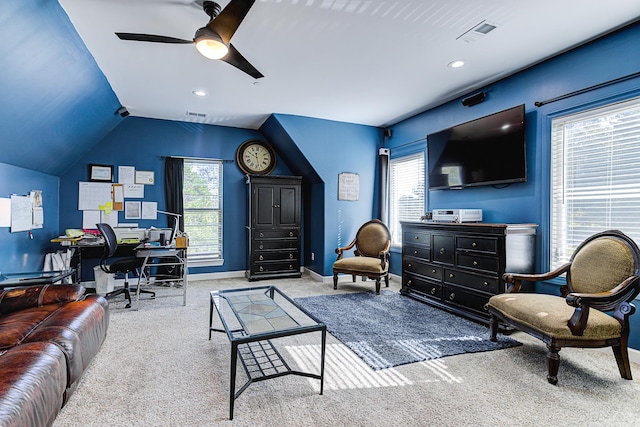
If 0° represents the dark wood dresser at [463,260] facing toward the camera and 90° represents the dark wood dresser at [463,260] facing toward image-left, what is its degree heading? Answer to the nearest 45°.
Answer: approximately 45°

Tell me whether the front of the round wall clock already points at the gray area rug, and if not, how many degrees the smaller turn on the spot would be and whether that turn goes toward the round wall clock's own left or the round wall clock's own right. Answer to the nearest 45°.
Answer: approximately 45° to the round wall clock's own left

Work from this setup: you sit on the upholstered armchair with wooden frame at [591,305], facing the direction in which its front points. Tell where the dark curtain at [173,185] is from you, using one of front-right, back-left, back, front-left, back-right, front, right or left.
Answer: front-right

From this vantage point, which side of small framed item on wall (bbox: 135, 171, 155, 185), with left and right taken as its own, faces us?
front

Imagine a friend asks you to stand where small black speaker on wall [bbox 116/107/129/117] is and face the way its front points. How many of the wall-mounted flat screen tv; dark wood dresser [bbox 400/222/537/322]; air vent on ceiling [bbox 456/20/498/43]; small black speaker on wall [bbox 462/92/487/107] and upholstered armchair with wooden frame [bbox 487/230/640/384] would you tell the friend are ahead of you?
5

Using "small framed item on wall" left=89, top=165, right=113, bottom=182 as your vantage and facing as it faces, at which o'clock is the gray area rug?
The gray area rug is roughly at 11 o'clock from the small framed item on wall.

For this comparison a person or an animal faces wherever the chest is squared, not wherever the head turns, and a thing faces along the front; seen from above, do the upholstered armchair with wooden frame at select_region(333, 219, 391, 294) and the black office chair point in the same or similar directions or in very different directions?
very different directions

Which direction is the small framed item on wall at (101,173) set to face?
toward the camera

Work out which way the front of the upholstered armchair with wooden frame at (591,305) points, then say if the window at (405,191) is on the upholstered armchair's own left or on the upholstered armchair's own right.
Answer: on the upholstered armchair's own right

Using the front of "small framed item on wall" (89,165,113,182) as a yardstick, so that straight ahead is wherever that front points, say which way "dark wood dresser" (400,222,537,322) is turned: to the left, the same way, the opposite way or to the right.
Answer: to the right

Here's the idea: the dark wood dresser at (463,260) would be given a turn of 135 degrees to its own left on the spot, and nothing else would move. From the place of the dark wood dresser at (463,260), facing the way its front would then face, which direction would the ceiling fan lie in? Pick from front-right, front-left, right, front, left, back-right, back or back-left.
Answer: back-right

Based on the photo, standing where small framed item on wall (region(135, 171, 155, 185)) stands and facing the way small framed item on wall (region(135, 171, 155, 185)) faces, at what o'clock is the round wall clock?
The round wall clock is roughly at 9 o'clock from the small framed item on wall.

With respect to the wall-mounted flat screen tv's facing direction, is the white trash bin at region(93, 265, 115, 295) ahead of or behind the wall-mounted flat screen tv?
ahead

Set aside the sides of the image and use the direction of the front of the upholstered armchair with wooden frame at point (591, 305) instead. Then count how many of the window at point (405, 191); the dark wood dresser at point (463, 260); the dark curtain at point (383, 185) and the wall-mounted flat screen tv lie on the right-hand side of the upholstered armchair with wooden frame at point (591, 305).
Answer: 4

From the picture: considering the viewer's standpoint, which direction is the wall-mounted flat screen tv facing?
facing the viewer and to the left of the viewer

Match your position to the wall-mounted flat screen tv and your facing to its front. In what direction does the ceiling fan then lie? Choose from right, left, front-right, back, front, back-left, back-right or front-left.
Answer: front

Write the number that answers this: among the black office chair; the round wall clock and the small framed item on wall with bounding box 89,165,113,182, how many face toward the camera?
2

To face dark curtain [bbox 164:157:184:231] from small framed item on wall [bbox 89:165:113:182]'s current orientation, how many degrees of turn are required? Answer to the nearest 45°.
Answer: approximately 90° to its left

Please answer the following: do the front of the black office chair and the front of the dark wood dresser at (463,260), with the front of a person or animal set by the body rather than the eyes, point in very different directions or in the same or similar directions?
very different directions
